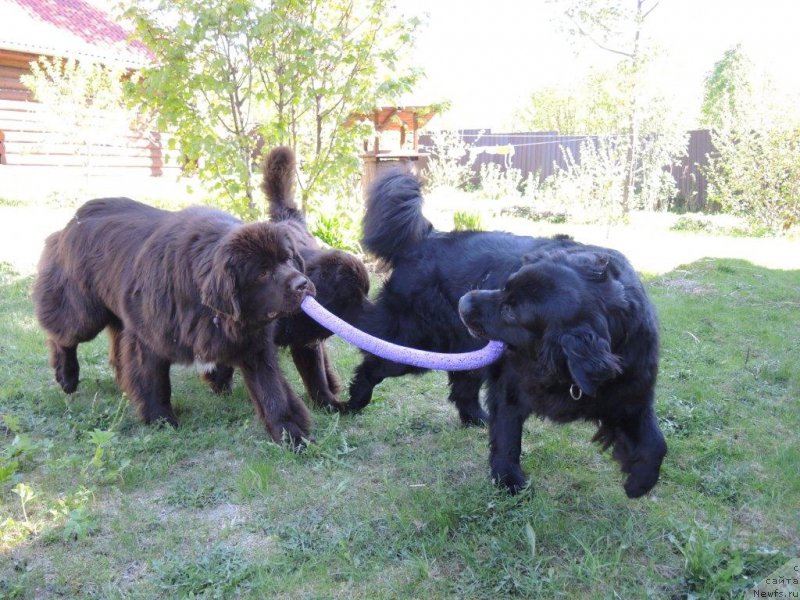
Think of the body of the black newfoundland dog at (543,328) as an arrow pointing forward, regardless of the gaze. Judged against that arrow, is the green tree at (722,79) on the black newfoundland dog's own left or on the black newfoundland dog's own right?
on the black newfoundland dog's own left

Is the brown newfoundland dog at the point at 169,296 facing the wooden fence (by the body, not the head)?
no

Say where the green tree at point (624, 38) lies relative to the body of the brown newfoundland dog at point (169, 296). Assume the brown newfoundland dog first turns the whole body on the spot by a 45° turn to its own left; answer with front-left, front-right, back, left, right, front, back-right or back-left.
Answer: front-left

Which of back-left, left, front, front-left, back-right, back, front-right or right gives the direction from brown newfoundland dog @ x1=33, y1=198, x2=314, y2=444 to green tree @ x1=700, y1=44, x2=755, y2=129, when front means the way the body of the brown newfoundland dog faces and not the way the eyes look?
left

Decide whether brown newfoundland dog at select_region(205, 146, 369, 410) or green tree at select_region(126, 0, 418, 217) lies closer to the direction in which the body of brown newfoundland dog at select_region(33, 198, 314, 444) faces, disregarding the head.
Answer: the brown newfoundland dog

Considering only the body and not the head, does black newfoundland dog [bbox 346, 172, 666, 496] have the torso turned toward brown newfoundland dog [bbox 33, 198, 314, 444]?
no

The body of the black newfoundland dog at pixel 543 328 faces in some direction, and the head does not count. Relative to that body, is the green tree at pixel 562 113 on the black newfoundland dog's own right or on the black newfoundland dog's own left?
on the black newfoundland dog's own left

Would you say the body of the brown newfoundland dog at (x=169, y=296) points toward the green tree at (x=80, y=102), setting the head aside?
no

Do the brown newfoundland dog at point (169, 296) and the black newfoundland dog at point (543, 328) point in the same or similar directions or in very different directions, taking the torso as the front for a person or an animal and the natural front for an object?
same or similar directions

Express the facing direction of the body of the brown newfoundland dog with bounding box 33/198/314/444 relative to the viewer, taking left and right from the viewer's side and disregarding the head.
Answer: facing the viewer and to the right of the viewer

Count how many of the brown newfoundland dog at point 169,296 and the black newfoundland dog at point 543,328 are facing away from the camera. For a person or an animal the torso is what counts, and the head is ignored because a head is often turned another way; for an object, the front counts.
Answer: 0

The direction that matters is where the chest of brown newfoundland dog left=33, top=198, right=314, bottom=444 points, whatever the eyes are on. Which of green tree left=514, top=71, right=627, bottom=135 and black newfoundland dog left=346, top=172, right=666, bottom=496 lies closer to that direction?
the black newfoundland dog

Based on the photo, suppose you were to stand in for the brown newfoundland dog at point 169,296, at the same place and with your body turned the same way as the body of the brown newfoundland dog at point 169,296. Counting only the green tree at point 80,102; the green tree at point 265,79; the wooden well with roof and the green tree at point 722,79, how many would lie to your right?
0

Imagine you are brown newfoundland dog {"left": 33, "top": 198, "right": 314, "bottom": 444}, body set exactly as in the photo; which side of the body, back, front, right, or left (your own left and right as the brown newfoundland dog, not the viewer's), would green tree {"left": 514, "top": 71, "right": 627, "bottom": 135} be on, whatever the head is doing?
left
